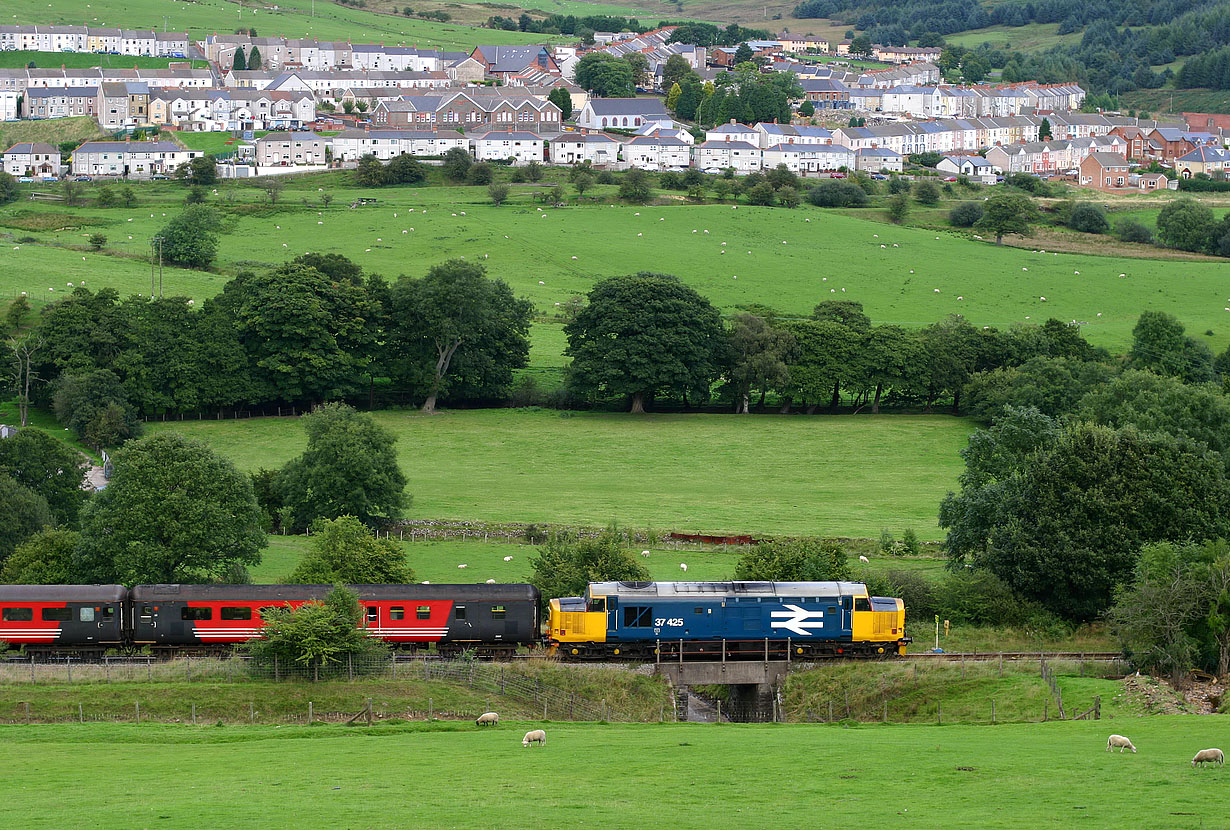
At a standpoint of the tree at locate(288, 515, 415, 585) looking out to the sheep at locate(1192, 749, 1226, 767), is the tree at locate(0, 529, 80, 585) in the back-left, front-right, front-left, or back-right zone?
back-right

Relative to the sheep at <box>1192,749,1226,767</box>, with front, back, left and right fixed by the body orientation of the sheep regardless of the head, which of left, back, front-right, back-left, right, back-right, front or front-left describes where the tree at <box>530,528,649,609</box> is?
front-right

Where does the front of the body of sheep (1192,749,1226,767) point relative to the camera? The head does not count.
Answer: to the viewer's left

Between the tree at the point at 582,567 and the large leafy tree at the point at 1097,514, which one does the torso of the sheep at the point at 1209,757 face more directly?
the tree

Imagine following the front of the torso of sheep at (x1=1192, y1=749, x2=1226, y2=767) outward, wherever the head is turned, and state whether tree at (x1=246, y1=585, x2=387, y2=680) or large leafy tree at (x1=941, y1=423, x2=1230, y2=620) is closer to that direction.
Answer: the tree

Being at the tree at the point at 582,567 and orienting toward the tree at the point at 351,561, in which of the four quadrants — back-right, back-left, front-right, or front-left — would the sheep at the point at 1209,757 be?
back-left

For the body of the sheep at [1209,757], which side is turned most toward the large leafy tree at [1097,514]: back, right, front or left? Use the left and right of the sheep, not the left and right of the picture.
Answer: right

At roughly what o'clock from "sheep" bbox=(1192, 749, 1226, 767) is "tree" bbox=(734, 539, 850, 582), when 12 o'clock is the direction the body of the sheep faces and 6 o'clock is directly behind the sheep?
The tree is roughly at 2 o'clock from the sheep.

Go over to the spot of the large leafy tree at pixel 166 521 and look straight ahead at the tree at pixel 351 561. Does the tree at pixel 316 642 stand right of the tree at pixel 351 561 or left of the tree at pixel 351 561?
right
